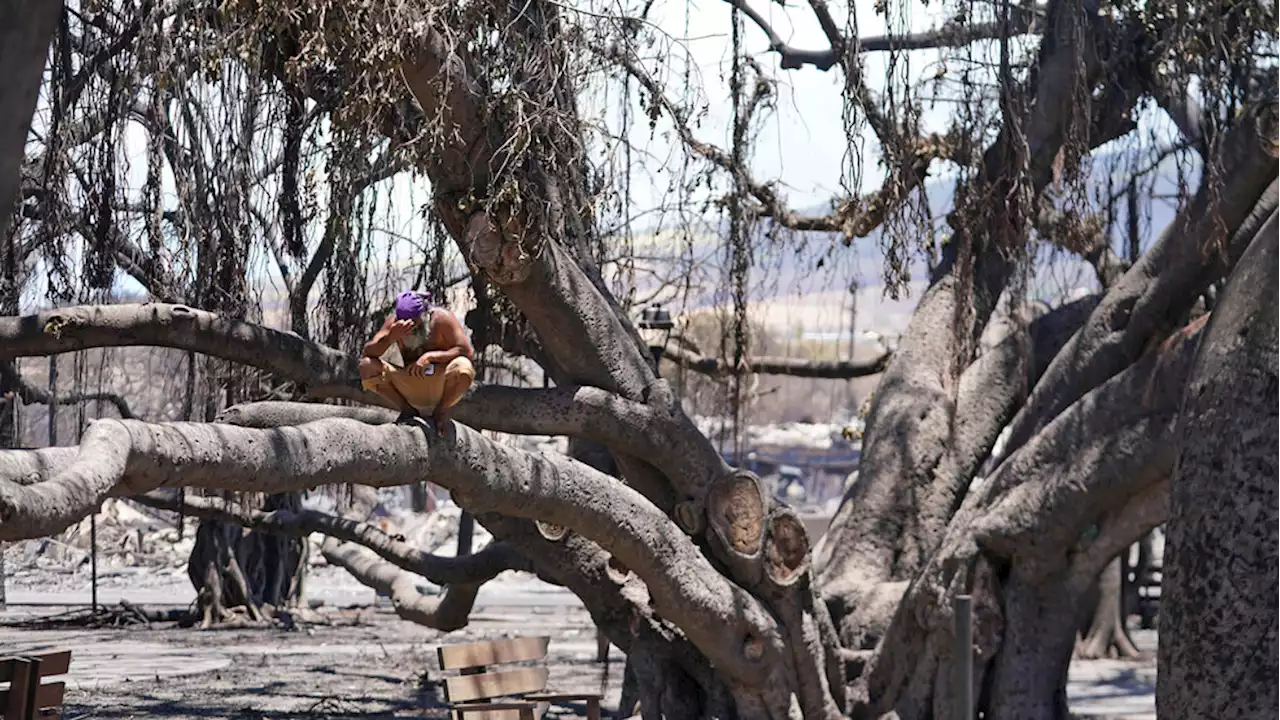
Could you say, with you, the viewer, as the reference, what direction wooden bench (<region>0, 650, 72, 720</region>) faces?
facing away from the viewer and to the left of the viewer

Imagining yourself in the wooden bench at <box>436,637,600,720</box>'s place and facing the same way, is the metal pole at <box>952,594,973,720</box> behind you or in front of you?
in front
